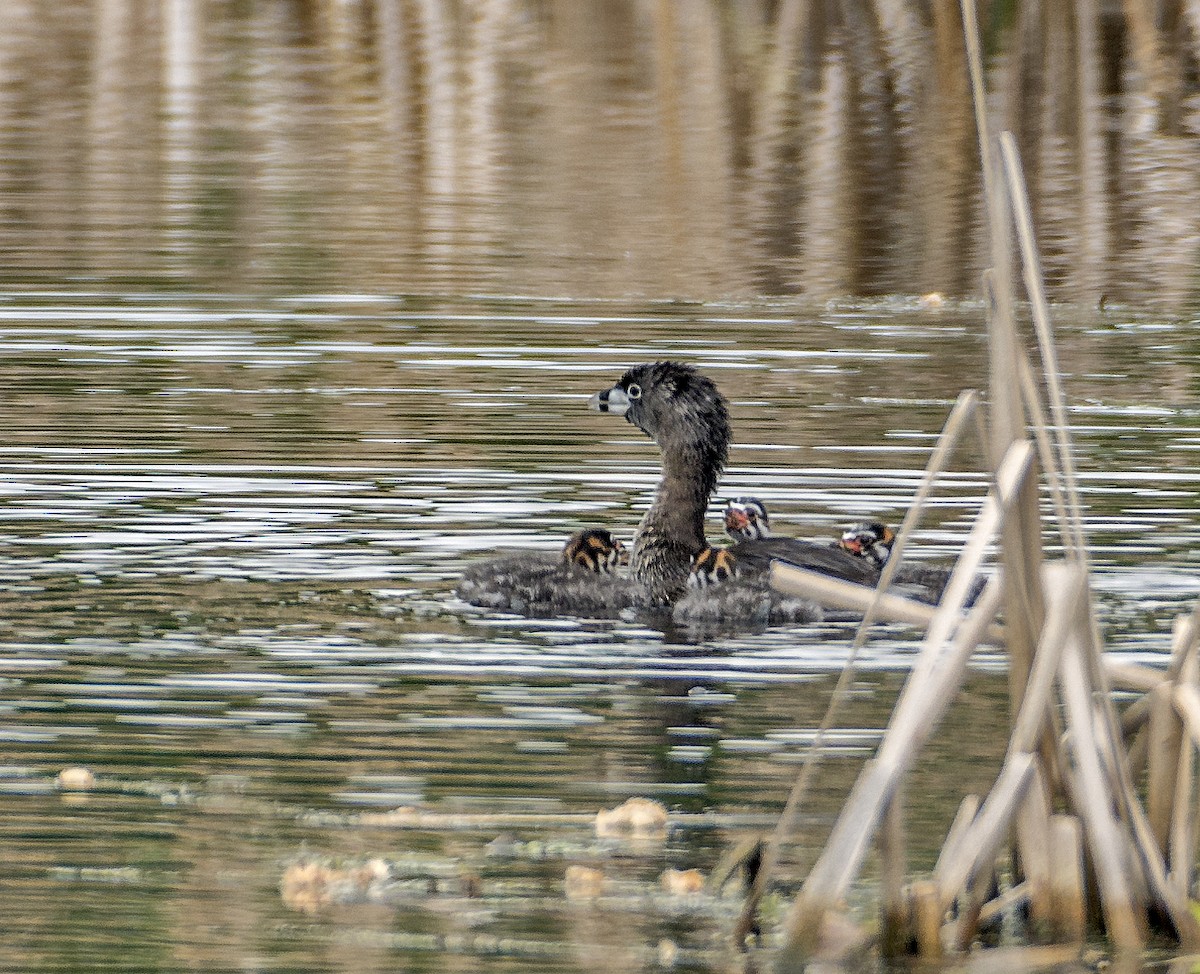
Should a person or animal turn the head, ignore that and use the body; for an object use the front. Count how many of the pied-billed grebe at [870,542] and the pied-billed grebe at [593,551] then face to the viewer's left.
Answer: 1

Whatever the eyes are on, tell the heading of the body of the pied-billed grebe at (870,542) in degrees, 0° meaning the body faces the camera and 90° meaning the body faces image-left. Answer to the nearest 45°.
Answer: approximately 90°

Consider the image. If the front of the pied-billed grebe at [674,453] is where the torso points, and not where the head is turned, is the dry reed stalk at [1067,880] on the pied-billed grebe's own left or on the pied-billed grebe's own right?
on the pied-billed grebe's own left

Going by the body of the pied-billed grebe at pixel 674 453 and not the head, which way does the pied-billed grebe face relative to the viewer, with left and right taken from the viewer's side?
facing to the left of the viewer

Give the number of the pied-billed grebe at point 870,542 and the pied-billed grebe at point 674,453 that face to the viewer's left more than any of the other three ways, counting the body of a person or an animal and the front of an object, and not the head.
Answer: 2

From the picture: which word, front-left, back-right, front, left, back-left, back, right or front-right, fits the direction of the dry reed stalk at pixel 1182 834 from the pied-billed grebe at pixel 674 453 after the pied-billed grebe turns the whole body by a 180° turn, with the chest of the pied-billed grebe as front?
right

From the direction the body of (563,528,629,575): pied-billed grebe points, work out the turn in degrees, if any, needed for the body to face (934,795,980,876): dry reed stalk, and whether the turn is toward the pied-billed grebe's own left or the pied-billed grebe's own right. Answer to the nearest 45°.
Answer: approximately 90° to the pied-billed grebe's own right

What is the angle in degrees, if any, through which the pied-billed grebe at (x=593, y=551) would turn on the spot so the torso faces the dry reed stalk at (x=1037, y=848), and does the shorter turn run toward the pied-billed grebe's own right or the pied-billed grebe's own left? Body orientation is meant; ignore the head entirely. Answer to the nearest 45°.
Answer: approximately 90° to the pied-billed grebe's own right

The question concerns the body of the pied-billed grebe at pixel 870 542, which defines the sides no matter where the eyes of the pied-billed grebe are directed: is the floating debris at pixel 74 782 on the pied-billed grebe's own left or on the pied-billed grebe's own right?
on the pied-billed grebe's own left

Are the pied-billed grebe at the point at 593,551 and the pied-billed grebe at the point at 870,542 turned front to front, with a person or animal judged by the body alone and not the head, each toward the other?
yes

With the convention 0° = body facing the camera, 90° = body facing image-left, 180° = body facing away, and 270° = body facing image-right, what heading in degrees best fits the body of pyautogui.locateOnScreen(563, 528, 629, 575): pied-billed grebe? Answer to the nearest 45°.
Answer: approximately 270°
